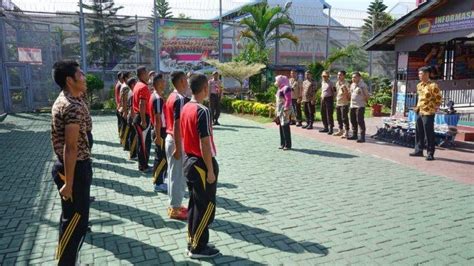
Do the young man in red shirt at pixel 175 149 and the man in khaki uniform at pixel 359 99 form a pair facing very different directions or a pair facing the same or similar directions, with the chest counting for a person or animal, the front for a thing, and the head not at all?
very different directions

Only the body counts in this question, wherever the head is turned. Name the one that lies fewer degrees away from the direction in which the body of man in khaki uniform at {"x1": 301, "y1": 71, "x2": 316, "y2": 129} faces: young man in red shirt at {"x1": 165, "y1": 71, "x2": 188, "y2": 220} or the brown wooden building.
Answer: the young man in red shirt

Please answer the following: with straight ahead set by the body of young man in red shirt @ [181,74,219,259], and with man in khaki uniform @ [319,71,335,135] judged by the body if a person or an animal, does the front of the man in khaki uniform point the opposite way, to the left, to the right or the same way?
the opposite way

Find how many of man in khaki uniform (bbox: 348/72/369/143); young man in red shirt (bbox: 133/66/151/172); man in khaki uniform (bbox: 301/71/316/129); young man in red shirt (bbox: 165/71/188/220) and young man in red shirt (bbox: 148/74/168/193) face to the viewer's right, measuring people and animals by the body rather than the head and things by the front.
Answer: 3

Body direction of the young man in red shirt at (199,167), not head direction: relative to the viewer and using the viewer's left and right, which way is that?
facing away from the viewer and to the right of the viewer

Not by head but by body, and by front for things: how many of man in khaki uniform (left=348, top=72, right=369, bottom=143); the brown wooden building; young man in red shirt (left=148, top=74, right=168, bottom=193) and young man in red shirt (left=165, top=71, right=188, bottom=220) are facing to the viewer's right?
2

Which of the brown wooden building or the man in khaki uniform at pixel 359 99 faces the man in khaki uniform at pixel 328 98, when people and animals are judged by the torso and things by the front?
the brown wooden building

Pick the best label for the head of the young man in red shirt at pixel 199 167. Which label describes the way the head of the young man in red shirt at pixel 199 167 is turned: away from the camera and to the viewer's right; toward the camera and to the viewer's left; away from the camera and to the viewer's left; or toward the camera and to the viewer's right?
away from the camera and to the viewer's right

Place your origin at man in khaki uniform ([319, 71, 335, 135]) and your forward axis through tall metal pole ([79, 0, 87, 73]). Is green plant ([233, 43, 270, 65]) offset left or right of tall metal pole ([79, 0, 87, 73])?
right

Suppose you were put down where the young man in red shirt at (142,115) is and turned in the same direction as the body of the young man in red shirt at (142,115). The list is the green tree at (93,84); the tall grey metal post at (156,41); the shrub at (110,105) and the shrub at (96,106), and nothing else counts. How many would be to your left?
4

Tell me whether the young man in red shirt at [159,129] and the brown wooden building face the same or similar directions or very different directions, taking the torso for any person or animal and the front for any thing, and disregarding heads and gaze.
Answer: very different directions

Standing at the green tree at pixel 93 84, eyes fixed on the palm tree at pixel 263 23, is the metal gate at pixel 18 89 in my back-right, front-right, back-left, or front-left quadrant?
back-left

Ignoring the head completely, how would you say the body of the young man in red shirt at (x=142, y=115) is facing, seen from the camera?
to the viewer's right

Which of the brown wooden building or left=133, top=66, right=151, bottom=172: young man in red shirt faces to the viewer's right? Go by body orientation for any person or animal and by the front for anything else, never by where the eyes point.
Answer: the young man in red shirt

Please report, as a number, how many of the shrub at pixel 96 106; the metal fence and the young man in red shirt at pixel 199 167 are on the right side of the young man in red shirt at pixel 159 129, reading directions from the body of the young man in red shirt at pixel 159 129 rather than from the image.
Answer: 1

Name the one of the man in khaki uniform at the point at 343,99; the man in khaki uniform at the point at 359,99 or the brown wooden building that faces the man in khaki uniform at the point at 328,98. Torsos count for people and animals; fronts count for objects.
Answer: the brown wooden building
